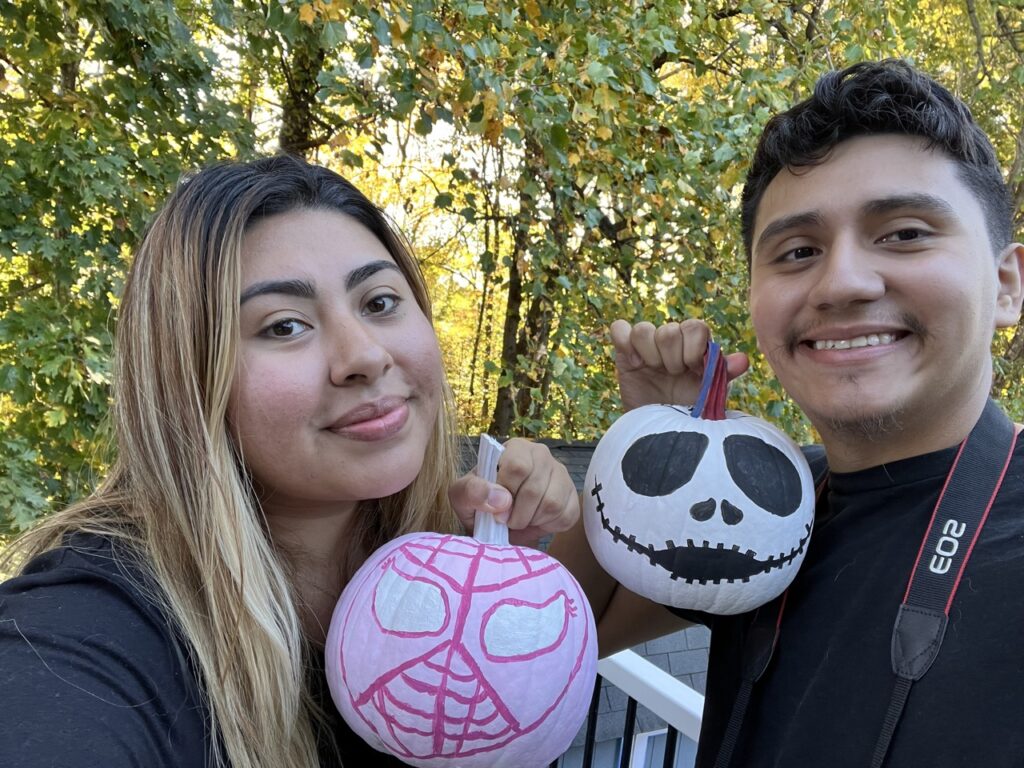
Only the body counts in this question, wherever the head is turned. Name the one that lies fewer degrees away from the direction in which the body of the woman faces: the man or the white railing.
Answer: the man

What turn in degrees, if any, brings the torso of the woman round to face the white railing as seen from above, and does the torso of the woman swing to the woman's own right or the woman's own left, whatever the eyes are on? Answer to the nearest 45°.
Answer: approximately 90° to the woman's own left

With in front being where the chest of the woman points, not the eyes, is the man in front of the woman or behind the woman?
in front

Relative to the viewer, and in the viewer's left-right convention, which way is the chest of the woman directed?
facing the viewer and to the right of the viewer
